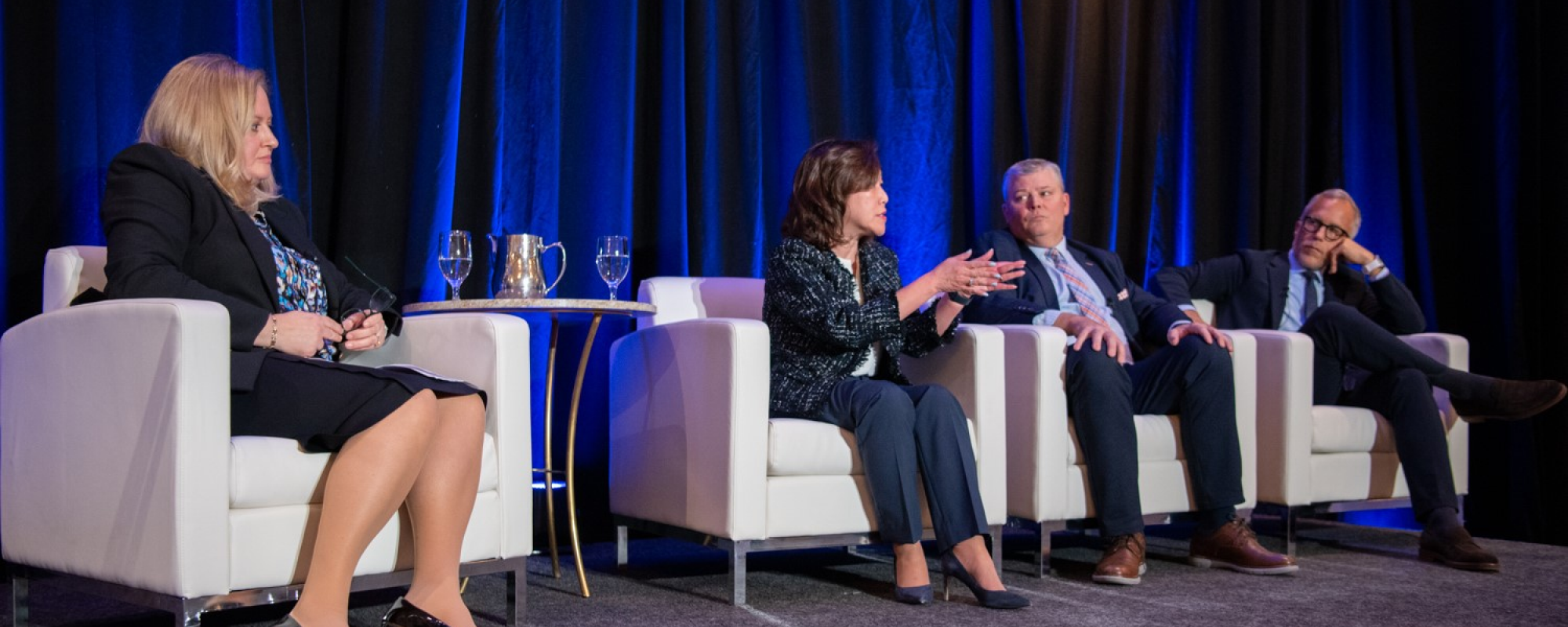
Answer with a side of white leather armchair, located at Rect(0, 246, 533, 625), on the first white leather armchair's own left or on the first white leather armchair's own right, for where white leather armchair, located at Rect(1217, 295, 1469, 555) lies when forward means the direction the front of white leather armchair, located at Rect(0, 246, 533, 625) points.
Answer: on the first white leather armchair's own left

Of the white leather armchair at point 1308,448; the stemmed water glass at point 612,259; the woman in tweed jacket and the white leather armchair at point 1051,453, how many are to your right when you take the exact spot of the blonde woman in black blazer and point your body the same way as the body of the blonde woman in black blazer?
0

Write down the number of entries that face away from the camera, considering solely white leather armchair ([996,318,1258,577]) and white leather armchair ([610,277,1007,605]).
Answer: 0

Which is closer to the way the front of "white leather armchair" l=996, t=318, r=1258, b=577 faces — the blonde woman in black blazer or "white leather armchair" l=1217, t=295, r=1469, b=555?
the blonde woman in black blazer

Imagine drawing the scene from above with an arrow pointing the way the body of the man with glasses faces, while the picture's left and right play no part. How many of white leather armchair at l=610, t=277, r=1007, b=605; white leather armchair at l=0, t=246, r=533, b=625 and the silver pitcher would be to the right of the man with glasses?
3

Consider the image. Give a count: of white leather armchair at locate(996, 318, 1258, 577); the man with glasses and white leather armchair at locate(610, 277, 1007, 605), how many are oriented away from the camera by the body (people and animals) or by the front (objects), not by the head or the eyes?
0

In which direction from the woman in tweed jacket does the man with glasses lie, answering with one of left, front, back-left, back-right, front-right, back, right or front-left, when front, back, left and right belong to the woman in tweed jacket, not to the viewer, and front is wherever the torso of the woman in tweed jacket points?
left

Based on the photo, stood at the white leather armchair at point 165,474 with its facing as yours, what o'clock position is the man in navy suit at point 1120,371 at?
The man in navy suit is roughly at 10 o'clock from the white leather armchair.

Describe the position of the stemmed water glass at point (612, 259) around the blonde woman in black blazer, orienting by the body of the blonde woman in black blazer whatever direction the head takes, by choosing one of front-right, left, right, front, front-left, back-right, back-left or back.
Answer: left

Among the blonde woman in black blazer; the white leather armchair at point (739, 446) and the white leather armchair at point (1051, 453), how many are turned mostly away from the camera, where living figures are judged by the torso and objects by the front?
0

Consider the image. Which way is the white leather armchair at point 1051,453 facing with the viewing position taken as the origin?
facing the viewer

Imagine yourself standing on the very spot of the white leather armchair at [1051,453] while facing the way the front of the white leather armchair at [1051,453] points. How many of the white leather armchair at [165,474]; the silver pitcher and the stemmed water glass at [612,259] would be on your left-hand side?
0

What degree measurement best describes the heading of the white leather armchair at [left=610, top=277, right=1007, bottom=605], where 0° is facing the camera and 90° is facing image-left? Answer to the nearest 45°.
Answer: approximately 315°

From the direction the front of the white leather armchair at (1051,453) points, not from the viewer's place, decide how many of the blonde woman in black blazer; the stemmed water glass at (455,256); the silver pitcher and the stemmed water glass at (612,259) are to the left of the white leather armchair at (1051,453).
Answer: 0

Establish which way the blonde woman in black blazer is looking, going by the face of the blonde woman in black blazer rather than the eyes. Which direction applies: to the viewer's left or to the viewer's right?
to the viewer's right

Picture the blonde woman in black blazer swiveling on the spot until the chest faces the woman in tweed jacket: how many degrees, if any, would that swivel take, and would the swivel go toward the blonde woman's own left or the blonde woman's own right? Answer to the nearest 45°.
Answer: approximately 45° to the blonde woman's own left

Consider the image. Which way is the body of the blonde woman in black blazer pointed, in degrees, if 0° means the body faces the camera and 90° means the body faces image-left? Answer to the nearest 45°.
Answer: approximately 315°

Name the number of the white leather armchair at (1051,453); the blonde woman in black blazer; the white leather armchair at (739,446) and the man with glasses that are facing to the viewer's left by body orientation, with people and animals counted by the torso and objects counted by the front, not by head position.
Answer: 0

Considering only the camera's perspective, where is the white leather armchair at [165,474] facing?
facing the viewer and to the right of the viewer
